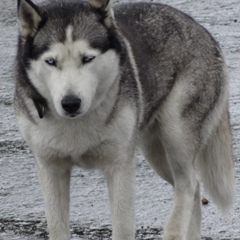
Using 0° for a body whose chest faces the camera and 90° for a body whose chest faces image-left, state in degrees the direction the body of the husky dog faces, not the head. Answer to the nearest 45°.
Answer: approximately 45°
